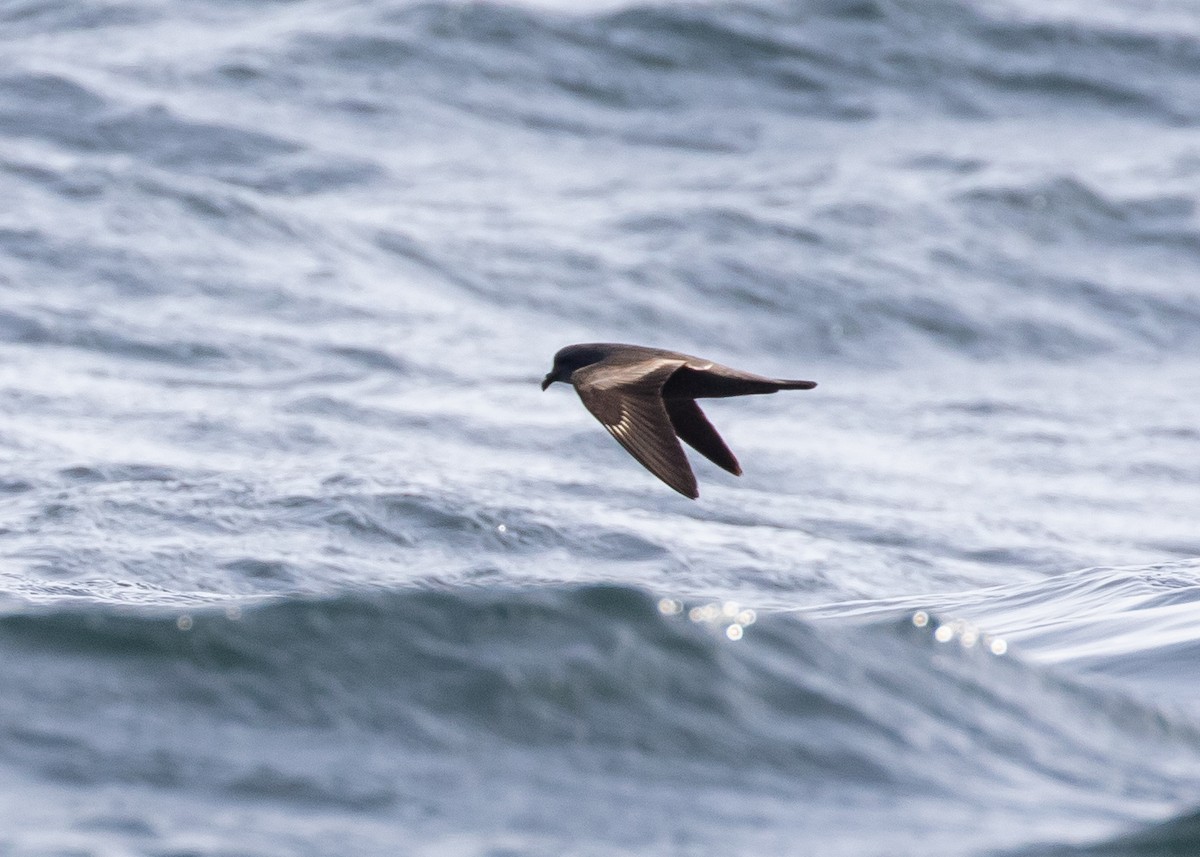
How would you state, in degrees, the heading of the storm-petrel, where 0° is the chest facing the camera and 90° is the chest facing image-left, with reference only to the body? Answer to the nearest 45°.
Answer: approximately 90°
